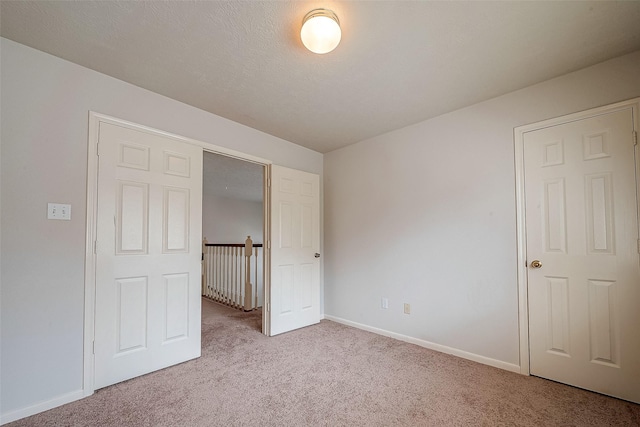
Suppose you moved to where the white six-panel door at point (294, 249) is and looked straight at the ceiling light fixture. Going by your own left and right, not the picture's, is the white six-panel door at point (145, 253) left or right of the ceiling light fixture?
right

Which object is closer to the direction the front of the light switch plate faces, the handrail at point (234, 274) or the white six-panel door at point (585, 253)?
the white six-panel door

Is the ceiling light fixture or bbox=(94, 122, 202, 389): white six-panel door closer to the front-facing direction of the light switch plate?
the ceiling light fixture

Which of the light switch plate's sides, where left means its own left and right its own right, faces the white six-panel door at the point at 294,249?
left

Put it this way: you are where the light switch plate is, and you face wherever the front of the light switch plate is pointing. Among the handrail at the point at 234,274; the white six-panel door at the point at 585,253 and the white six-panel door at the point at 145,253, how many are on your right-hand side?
0

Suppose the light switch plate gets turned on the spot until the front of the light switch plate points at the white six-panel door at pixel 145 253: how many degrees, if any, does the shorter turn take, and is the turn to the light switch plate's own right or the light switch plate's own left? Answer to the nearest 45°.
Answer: approximately 90° to the light switch plate's own left

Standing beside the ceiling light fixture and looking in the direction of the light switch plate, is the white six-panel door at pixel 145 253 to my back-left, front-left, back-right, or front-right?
front-right

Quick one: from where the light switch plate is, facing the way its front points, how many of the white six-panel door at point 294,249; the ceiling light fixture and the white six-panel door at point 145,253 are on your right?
0

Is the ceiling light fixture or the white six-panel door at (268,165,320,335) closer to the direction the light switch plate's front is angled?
the ceiling light fixture

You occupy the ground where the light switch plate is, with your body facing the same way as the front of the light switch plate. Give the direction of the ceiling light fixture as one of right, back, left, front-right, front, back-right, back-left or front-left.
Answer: front-left

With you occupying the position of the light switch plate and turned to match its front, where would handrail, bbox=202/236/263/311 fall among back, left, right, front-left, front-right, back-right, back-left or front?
back-left

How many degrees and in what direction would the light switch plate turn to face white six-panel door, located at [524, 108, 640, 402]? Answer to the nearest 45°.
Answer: approximately 45° to its left

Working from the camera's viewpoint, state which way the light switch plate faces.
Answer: facing the viewer

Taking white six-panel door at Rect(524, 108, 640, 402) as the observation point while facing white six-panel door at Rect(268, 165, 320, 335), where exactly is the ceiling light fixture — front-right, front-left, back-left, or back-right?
front-left
